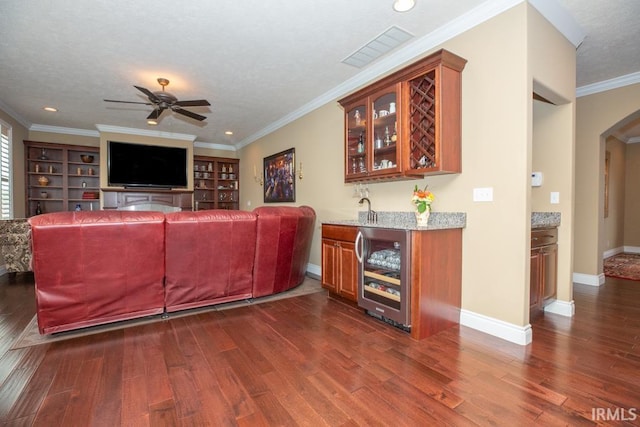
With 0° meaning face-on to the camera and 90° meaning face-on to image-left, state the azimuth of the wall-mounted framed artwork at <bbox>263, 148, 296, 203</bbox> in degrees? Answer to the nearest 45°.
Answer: approximately 45°

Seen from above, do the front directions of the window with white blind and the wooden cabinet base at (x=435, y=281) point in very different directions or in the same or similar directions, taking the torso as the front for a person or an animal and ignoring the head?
very different directions

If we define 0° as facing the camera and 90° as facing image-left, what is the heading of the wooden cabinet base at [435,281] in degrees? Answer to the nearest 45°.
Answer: approximately 45°

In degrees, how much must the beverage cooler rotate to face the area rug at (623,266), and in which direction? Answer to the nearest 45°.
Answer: approximately 180°

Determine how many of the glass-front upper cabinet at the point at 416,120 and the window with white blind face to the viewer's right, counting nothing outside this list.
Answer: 1
